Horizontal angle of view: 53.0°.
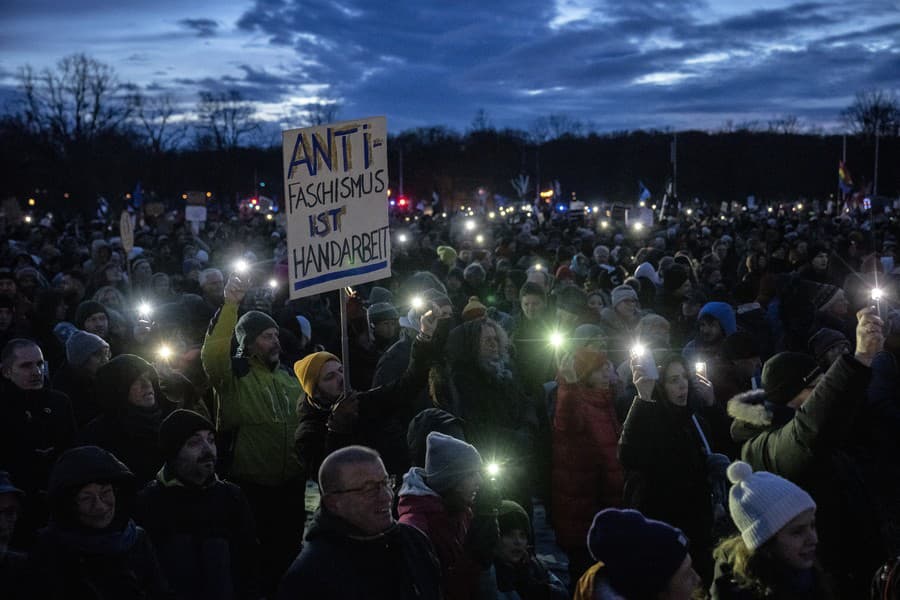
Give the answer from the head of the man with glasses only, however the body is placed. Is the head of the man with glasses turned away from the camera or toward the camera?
toward the camera

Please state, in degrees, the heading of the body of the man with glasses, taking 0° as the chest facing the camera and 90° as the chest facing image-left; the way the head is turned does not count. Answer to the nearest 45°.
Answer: approximately 315°

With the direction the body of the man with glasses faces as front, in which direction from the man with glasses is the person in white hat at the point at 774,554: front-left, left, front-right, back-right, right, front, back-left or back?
front-left
